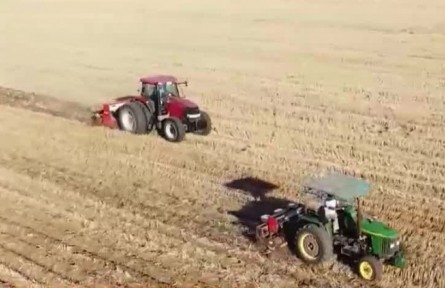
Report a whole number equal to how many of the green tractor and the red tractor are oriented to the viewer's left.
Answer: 0

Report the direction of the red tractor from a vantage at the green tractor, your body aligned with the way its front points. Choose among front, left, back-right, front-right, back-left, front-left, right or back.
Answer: back

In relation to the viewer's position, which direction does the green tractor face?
facing the viewer and to the right of the viewer

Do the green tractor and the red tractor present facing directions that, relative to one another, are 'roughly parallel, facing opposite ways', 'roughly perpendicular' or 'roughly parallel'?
roughly parallel
